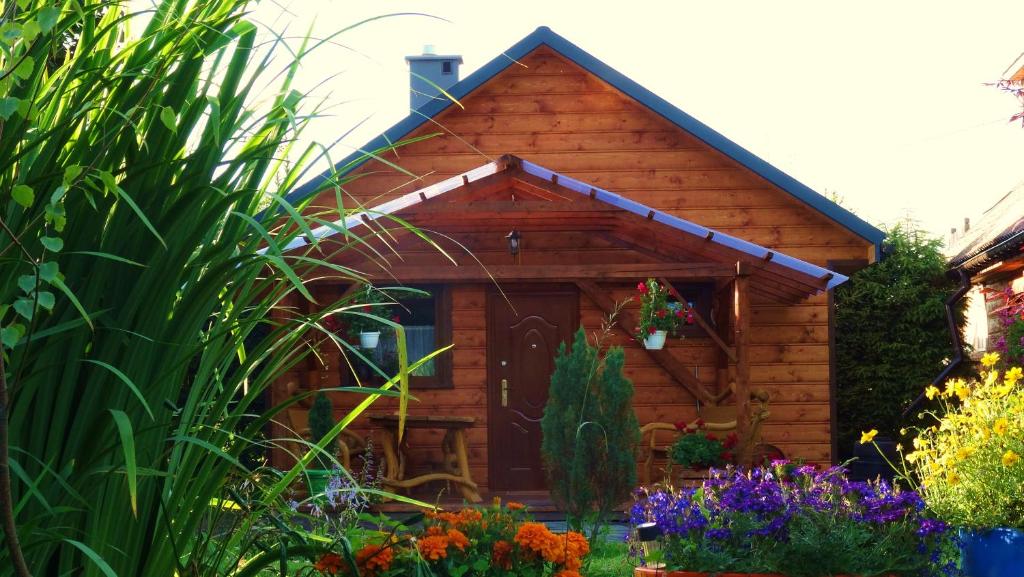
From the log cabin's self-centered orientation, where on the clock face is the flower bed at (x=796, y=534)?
The flower bed is roughly at 12 o'clock from the log cabin.

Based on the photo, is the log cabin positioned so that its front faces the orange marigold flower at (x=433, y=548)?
yes

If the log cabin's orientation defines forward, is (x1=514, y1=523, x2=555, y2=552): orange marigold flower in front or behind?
in front

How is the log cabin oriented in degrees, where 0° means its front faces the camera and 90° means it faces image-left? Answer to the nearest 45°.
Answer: approximately 0°

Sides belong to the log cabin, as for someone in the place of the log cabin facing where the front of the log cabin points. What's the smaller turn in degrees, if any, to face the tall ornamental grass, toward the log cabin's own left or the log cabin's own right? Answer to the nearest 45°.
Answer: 0° — it already faces it

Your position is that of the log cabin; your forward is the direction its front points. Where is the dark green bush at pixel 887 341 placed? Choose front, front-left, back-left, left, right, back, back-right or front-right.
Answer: back-left

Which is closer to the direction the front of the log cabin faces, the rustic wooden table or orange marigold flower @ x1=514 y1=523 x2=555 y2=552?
the orange marigold flower

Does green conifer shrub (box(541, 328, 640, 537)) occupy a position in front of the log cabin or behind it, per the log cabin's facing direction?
in front
